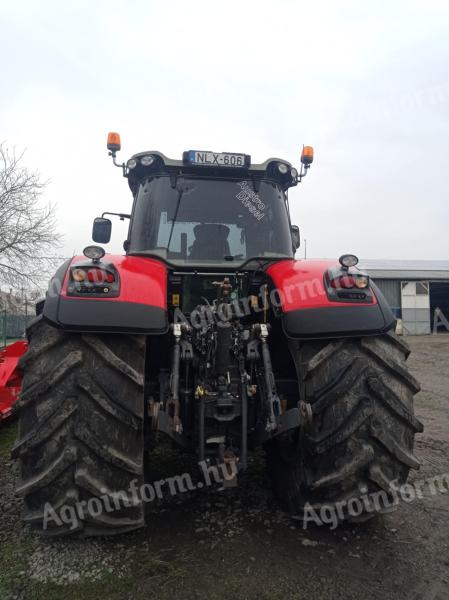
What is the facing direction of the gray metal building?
toward the camera

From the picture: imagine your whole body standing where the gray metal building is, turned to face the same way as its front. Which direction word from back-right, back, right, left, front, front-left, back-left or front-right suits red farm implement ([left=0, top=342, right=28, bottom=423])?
front

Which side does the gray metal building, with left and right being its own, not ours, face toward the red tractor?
front

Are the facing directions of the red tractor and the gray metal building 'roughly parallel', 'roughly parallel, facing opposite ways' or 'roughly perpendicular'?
roughly parallel, facing opposite ways

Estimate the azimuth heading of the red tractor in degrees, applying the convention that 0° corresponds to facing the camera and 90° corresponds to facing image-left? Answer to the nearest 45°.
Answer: approximately 180°

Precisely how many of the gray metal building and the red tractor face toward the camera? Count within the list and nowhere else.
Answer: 1

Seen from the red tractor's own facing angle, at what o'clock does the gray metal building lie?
The gray metal building is roughly at 1 o'clock from the red tractor.

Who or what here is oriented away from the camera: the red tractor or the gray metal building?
the red tractor
